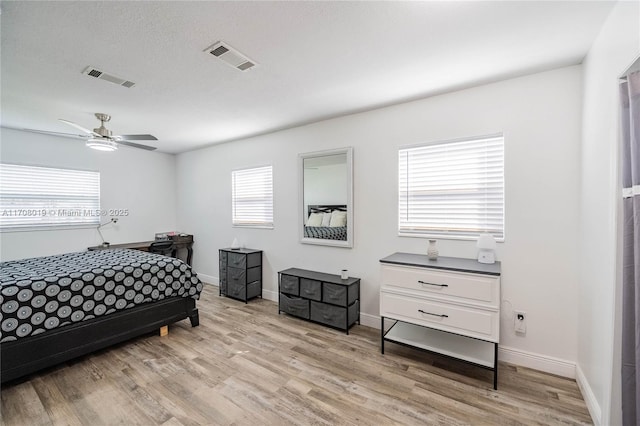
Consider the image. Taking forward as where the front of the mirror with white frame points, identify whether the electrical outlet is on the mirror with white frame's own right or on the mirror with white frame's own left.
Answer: on the mirror with white frame's own left

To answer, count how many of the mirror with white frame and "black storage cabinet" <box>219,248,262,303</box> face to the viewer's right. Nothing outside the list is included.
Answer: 0

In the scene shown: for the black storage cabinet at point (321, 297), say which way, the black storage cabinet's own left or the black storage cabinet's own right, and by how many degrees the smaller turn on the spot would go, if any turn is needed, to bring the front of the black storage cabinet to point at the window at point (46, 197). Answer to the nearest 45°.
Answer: approximately 45° to the black storage cabinet's own right

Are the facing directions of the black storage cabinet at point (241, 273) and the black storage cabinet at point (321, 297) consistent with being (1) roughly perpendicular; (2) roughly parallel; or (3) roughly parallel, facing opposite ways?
roughly parallel

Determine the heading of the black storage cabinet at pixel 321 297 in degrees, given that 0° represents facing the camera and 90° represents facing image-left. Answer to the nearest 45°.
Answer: approximately 45°

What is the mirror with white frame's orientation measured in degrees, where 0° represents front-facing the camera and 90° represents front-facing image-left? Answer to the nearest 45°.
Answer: approximately 45°

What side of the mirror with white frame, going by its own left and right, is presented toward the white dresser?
left

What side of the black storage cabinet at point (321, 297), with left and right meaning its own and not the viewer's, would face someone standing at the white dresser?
left

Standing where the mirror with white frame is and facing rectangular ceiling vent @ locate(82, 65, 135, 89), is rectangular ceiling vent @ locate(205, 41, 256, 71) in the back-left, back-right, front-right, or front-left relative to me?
front-left

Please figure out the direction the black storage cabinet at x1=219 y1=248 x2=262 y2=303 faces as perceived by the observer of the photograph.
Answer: facing the viewer and to the left of the viewer

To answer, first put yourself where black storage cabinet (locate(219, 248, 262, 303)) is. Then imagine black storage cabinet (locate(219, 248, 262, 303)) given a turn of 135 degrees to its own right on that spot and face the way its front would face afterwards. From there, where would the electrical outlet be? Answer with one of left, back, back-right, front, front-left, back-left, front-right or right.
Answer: back-right

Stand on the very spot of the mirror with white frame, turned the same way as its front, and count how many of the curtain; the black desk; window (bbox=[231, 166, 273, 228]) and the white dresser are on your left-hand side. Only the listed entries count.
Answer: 2

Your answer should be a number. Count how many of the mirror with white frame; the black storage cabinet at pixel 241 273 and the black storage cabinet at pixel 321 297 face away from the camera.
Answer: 0

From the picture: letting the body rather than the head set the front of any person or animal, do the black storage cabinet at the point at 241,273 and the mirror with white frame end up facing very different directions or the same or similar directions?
same or similar directions

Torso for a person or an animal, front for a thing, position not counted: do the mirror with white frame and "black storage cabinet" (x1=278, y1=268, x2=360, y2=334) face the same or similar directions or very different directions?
same or similar directions

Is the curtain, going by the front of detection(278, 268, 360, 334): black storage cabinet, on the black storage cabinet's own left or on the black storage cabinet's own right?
on the black storage cabinet's own left

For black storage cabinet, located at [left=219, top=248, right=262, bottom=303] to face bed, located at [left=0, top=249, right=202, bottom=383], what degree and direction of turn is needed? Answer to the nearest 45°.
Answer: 0° — it already faces it
